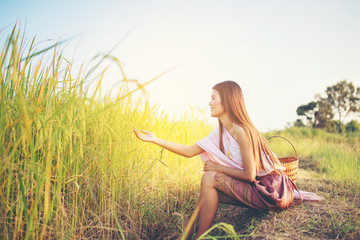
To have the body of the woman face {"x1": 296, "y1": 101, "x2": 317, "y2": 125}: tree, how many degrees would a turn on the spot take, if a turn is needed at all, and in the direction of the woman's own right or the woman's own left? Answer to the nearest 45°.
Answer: approximately 90° to the woman's own right

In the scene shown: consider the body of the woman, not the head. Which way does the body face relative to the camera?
to the viewer's left

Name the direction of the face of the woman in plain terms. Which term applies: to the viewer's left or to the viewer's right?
to the viewer's left
